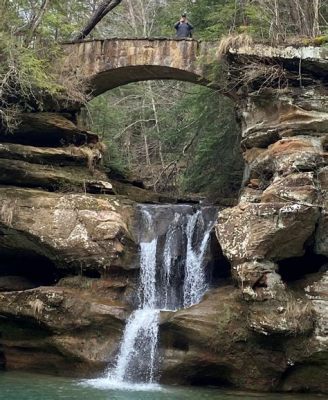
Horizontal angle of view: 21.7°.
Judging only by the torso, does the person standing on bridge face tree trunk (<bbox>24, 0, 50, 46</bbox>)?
no

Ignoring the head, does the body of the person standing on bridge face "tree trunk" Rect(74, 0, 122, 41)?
no

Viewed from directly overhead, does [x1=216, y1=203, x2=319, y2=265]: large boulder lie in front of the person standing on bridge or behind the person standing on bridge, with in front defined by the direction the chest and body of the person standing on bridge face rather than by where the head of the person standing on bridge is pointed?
in front

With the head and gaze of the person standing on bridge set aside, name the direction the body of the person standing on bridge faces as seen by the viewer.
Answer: toward the camera
